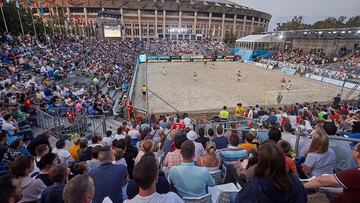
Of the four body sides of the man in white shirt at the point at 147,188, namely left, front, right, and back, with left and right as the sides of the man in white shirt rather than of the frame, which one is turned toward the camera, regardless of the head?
back

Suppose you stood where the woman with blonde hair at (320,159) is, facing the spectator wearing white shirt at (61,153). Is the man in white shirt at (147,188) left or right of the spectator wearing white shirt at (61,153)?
left

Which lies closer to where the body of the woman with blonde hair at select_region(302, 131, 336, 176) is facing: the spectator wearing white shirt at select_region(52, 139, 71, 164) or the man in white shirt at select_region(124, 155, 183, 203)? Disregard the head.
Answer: the spectator wearing white shirt

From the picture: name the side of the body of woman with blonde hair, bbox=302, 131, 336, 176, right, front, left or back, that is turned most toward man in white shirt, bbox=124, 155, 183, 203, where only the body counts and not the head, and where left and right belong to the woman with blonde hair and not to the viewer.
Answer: left

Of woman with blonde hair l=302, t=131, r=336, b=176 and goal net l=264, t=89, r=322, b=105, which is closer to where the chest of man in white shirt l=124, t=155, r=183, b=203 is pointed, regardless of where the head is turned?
the goal net

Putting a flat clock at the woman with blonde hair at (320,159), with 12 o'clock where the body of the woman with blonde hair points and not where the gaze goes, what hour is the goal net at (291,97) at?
The goal net is roughly at 1 o'clock from the woman with blonde hair.

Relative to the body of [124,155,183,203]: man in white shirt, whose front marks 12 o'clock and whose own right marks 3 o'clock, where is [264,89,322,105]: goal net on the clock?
The goal net is roughly at 1 o'clock from the man in white shirt.

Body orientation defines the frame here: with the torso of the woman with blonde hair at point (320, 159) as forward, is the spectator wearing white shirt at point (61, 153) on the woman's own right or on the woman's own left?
on the woman's own left

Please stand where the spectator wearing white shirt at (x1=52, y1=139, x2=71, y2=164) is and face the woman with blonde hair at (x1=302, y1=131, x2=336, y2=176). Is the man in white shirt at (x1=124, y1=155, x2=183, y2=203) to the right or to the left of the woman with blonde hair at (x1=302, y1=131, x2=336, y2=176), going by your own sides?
right
